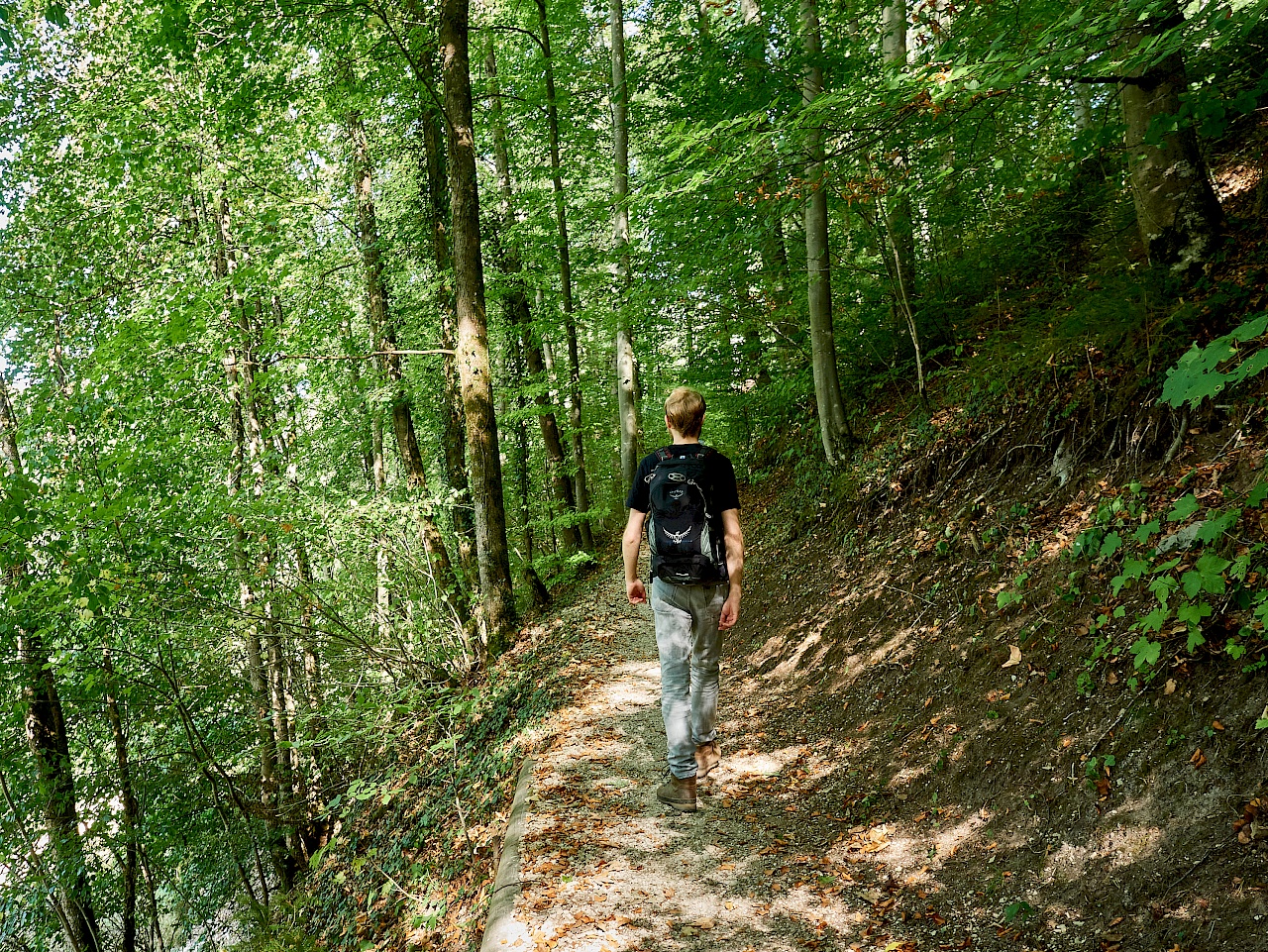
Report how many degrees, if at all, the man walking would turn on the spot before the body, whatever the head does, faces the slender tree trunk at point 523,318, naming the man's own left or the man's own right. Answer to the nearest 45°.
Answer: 0° — they already face it

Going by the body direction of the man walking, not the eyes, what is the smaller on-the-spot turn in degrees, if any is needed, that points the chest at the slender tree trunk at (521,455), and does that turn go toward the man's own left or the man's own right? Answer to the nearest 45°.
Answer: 0° — they already face it

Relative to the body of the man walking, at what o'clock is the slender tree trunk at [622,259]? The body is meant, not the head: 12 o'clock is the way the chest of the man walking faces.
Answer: The slender tree trunk is roughly at 12 o'clock from the man walking.

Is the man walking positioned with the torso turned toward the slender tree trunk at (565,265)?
yes

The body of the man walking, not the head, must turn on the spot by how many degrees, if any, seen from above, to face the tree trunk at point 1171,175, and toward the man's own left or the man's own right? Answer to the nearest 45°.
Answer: approximately 90° to the man's own right

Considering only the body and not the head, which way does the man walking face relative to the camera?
away from the camera

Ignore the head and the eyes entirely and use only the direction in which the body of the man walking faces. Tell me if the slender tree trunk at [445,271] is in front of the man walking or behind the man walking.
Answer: in front

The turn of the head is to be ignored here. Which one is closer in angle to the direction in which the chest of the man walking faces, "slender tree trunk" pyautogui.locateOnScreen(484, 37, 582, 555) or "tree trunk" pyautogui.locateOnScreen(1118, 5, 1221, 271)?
the slender tree trunk

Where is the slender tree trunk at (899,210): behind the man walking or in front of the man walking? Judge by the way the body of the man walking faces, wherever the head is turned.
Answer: in front

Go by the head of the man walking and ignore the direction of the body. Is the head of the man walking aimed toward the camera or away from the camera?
away from the camera
